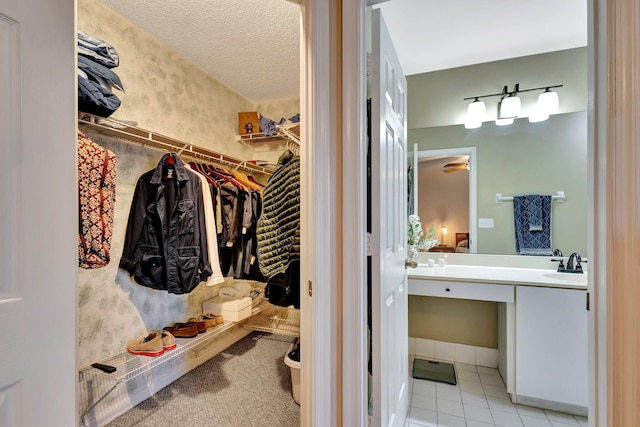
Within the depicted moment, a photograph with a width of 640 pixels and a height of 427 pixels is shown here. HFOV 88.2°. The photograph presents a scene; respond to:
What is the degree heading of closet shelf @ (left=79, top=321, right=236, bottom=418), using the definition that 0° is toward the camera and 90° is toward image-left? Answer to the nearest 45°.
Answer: approximately 315°

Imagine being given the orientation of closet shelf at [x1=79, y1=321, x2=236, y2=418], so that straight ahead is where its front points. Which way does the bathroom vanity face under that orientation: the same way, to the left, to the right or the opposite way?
to the right

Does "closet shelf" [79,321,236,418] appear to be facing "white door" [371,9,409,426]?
yes
